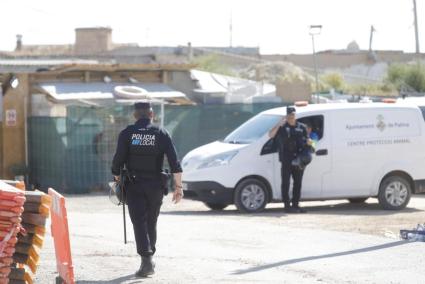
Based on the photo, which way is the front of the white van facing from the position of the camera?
facing the viewer and to the left of the viewer

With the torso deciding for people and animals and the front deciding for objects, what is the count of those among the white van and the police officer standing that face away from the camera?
0

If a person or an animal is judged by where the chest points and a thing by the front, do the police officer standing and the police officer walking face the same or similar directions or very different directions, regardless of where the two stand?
very different directions

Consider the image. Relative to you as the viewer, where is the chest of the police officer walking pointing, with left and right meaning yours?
facing away from the viewer

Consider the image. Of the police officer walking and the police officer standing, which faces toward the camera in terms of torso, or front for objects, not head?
the police officer standing

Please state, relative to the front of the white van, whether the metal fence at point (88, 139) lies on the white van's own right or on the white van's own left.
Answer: on the white van's own right

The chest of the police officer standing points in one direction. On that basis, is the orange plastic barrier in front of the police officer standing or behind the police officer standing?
in front

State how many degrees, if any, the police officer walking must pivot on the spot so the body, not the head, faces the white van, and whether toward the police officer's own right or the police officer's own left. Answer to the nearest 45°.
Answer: approximately 45° to the police officer's own right

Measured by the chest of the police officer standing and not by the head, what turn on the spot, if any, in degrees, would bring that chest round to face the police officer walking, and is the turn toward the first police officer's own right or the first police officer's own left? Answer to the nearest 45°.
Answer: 0° — they already face them

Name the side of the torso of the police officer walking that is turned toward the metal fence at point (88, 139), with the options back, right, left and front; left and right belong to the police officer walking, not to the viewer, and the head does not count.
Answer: front

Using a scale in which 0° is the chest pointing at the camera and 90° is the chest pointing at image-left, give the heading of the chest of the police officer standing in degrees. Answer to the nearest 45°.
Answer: approximately 0°

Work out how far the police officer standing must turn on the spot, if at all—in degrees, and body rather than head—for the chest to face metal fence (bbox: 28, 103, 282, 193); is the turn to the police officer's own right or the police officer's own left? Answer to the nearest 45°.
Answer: approximately 135° to the police officer's own right

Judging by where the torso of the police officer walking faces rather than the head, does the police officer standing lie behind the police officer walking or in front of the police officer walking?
in front

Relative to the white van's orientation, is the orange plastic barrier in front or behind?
in front

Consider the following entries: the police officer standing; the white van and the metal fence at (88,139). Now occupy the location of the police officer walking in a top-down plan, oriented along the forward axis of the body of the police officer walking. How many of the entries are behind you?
0
